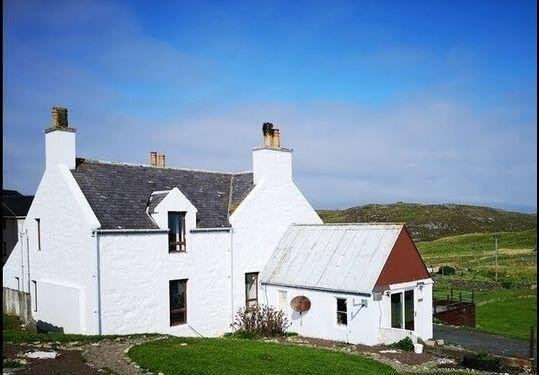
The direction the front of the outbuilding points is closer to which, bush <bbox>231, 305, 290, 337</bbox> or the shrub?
the shrub

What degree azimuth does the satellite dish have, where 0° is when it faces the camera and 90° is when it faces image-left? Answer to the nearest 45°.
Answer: approximately 0°

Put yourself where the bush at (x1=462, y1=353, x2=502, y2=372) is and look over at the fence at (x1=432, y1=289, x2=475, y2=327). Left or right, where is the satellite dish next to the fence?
left

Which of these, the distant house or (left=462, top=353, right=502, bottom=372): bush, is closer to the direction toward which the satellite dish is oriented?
the bush

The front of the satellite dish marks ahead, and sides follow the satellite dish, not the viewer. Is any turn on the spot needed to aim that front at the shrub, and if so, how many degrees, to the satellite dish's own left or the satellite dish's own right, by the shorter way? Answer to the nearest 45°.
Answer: approximately 45° to the satellite dish's own left

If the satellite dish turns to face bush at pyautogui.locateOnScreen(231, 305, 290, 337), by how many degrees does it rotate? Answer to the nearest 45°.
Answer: approximately 90° to its right
